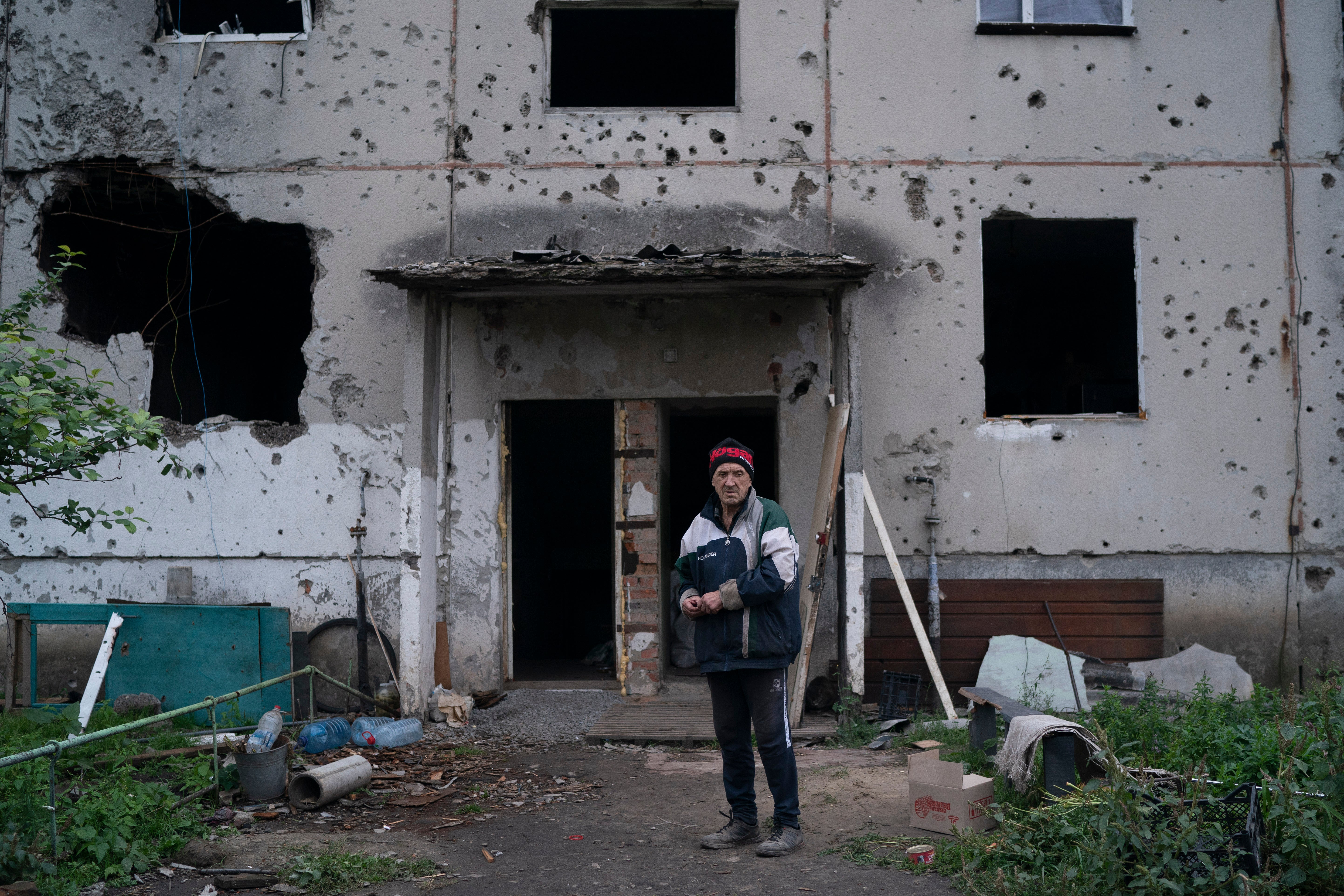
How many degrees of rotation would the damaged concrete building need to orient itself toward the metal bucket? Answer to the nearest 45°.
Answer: approximately 45° to its right

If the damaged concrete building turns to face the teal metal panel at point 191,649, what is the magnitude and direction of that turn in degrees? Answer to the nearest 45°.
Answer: approximately 90° to its right

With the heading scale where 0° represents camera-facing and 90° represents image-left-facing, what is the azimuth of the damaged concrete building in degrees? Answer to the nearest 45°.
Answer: approximately 0°

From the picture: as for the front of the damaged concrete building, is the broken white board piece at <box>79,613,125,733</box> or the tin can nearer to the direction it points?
the tin can

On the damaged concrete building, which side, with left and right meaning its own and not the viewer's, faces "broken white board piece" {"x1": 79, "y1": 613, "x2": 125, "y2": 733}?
right

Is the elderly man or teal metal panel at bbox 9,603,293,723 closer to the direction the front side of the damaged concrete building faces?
the elderly man
